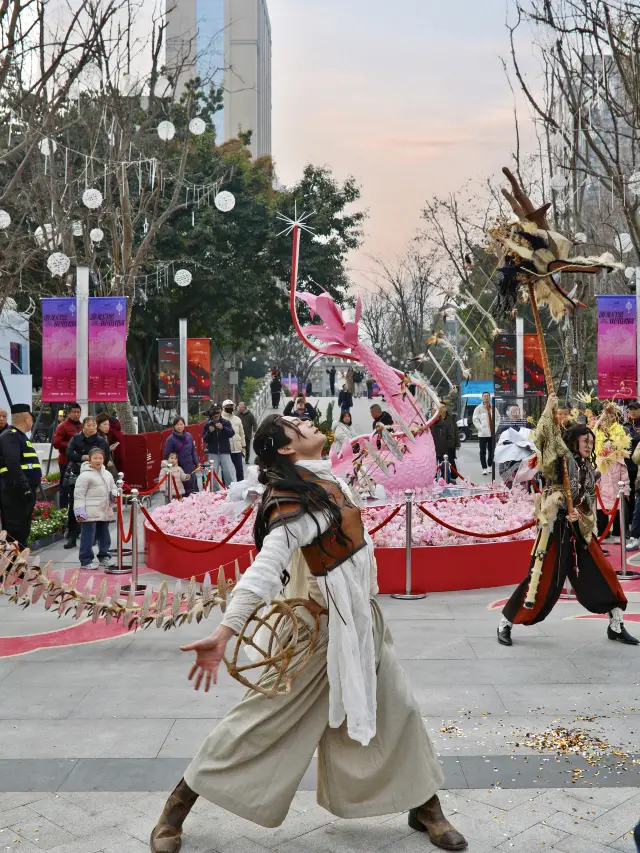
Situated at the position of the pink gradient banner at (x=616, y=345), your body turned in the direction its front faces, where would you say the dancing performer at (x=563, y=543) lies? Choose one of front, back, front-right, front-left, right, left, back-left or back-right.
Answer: front

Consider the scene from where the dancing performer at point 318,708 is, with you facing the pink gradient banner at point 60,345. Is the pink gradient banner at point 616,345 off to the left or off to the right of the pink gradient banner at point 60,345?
right

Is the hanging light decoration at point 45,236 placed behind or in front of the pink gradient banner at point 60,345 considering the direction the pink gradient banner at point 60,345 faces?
behind

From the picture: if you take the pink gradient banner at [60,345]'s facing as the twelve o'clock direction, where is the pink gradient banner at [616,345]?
the pink gradient banner at [616,345] is roughly at 9 o'clock from the pink gradient banner at [60,345].

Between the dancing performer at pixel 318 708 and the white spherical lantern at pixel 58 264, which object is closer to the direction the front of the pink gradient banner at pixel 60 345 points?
the dancing performer

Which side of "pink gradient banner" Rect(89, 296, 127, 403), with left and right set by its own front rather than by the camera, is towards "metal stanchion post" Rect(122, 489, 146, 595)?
front

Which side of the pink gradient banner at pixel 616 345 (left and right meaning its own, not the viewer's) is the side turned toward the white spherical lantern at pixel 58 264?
right

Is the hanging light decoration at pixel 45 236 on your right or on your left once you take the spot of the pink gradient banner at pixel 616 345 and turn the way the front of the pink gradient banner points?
on your right

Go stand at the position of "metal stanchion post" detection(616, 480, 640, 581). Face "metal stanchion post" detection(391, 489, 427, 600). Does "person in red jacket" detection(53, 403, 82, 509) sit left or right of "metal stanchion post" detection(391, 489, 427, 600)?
right

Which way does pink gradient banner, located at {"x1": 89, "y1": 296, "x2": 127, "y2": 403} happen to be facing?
toward the camera

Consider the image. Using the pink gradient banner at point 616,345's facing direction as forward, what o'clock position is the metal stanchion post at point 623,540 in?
The metal stanchion post is roughly at 12 o'clock from the pink gradient banner.
